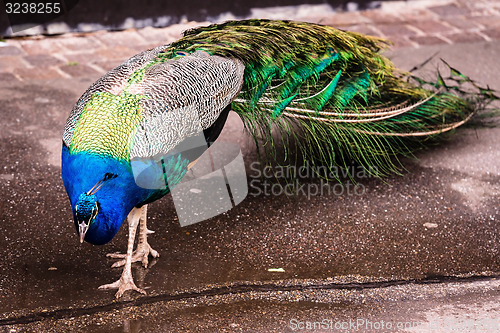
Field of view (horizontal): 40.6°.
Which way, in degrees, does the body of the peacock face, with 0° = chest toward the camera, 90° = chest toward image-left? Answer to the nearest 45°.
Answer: approximately 45°
